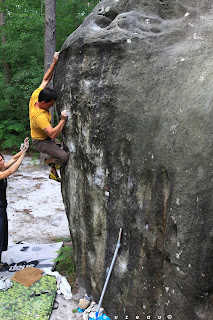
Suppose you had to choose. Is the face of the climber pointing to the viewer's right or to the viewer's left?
to the viewer's right

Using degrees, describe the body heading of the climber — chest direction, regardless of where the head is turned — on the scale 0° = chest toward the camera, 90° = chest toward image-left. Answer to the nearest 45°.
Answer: approximately 270°

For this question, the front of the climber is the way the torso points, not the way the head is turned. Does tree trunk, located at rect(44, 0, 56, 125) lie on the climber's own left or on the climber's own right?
on the climber's own left
